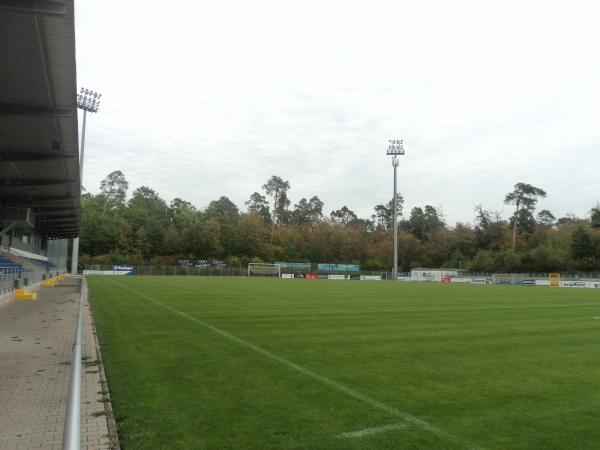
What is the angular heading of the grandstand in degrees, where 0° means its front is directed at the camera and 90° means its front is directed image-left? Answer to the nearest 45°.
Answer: approximately 270°
